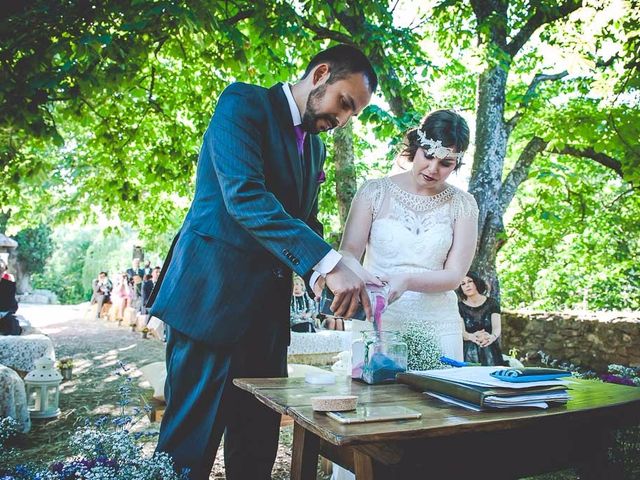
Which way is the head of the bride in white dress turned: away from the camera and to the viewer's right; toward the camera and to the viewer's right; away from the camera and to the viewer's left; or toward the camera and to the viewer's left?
toward the camera and to the viewer's left

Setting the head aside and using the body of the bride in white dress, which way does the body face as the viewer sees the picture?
toward the camera

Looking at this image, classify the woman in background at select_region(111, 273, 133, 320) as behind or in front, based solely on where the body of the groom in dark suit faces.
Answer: behind

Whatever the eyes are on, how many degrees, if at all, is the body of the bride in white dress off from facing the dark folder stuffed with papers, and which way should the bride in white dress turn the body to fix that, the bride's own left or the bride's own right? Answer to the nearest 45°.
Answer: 0° — they already face it

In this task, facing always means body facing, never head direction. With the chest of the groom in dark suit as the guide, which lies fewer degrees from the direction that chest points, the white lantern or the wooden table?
the wooden table

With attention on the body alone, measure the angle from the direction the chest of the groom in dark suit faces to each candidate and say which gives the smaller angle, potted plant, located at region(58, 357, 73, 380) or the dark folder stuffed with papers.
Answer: the dark folder stuffed with papers

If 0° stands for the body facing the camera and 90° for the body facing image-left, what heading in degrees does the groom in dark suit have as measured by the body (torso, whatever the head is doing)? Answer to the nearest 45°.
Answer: approximately 315°

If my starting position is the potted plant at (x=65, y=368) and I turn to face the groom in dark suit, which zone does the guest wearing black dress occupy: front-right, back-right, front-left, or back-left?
front-left

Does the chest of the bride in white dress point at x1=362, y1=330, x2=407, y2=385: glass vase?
yes

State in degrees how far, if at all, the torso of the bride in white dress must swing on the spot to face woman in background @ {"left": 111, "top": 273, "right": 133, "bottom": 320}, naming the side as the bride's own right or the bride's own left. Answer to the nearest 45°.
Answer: approximately 135° to the bride's own right

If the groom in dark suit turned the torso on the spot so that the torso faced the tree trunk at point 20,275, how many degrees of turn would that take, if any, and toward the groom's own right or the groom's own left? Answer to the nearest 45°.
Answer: approximately 180°

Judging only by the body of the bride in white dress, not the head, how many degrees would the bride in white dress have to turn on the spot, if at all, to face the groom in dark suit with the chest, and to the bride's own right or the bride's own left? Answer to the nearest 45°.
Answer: approximately 45° to the bride's own right

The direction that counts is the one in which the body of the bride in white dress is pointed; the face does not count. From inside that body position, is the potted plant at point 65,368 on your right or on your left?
on your right

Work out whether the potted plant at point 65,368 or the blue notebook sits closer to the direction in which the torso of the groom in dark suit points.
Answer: the blue notebook
